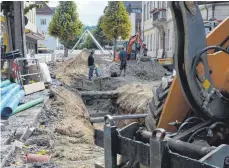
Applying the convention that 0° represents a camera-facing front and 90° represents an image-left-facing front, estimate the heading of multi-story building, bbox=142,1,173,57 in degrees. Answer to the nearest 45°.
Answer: approximately 45°

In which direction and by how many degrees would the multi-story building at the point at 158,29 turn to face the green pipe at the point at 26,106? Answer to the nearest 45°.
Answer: approximately 45° to its left

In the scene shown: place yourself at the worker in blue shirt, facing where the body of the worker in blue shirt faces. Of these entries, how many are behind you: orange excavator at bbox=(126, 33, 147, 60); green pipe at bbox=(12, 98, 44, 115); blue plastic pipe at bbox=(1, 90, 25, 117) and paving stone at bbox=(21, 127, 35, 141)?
3

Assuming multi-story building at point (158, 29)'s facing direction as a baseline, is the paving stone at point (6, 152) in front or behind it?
in front

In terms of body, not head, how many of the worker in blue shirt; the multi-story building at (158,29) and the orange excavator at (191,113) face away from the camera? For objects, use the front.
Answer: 1
